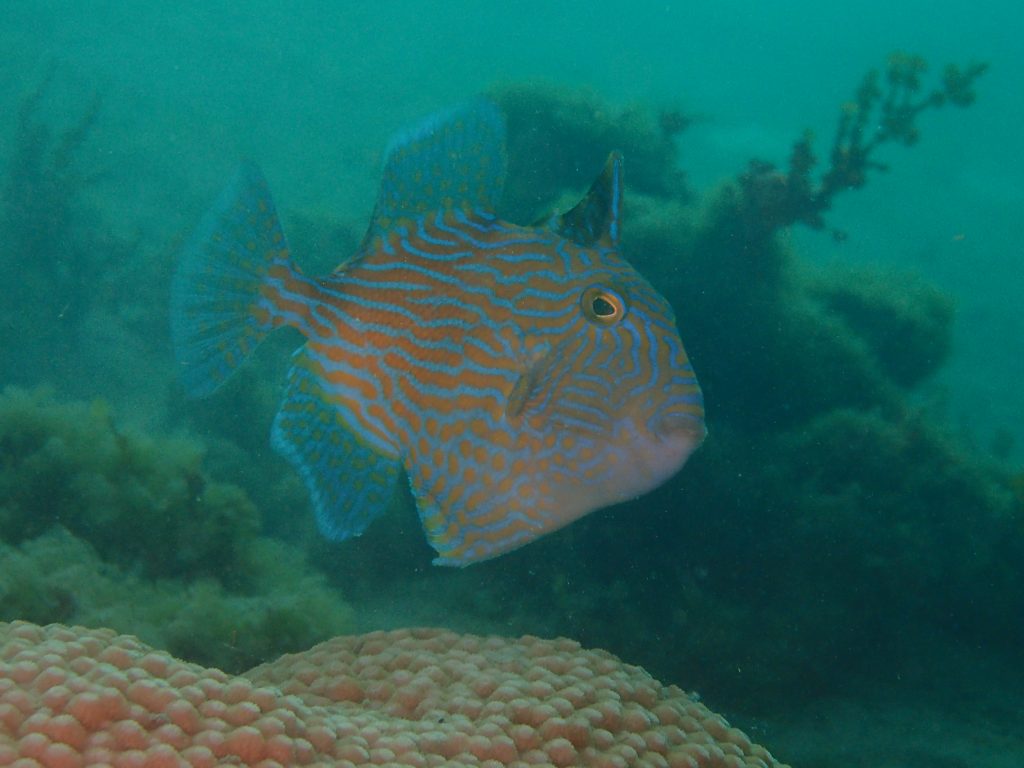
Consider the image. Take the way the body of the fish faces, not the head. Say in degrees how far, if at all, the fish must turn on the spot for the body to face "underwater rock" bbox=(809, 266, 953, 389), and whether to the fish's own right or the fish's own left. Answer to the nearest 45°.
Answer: approximately 45° to the fish's own left

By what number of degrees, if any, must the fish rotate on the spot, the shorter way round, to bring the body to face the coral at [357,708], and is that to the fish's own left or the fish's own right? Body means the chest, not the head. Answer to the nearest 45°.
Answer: approximately 135° to the fish's own right

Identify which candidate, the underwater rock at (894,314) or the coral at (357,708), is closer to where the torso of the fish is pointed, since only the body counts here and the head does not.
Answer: the underwater rock

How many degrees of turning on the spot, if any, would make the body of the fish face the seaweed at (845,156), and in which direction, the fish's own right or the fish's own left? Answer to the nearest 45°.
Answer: approximately 45° to the fish's own left

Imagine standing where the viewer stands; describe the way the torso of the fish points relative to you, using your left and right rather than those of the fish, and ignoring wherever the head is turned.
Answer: facing to the right of the viewer
